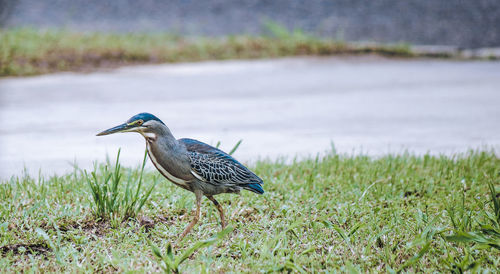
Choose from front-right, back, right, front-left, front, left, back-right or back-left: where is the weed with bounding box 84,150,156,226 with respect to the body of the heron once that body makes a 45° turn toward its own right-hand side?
front

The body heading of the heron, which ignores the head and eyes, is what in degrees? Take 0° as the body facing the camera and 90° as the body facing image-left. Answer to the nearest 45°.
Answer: approximately 90°
